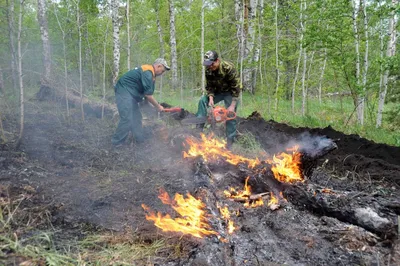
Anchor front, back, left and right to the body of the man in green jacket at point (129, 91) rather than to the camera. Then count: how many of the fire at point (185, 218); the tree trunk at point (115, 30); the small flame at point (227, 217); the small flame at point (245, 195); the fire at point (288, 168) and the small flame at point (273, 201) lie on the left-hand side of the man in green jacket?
1

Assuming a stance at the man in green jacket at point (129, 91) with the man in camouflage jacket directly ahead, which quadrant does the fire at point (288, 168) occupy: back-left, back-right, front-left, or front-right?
front-right

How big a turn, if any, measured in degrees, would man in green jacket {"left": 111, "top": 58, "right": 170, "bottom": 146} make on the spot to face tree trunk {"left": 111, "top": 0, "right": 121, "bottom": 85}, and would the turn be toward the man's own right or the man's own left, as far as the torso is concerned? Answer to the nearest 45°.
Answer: approximately 90° to the man's own left

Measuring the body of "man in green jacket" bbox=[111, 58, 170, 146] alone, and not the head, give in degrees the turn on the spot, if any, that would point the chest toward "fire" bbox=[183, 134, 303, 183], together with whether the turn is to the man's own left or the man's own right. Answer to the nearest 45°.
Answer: approximately 45° to the man's own right

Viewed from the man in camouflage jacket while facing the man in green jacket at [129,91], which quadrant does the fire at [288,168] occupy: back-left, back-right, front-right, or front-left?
back-left

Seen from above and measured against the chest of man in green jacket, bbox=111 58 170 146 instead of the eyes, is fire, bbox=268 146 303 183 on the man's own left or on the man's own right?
on the man's own right

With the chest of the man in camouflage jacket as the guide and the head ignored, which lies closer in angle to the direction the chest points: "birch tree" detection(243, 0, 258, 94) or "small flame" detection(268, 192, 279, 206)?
the small flame

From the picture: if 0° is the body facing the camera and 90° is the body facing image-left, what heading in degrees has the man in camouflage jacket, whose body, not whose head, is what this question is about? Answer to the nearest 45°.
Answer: approximately 45°

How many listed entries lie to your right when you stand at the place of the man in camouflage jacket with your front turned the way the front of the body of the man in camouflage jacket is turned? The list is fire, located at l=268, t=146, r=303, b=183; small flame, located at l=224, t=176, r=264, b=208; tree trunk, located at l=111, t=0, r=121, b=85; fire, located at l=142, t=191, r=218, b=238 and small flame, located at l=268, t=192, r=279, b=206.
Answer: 1

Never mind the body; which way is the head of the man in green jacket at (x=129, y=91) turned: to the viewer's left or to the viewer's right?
to the viewer's right

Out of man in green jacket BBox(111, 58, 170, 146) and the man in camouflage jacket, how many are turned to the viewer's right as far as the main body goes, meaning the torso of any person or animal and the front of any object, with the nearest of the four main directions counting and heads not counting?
1

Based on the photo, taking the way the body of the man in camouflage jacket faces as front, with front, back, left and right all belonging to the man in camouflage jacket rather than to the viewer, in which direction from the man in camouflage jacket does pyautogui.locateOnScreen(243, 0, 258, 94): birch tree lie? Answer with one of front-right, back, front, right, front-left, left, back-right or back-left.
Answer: back-right

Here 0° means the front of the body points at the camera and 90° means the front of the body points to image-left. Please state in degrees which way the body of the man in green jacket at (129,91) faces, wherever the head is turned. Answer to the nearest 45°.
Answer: approximately 270°

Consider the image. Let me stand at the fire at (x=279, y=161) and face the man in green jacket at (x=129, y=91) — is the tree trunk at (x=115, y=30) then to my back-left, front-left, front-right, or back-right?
front-right
